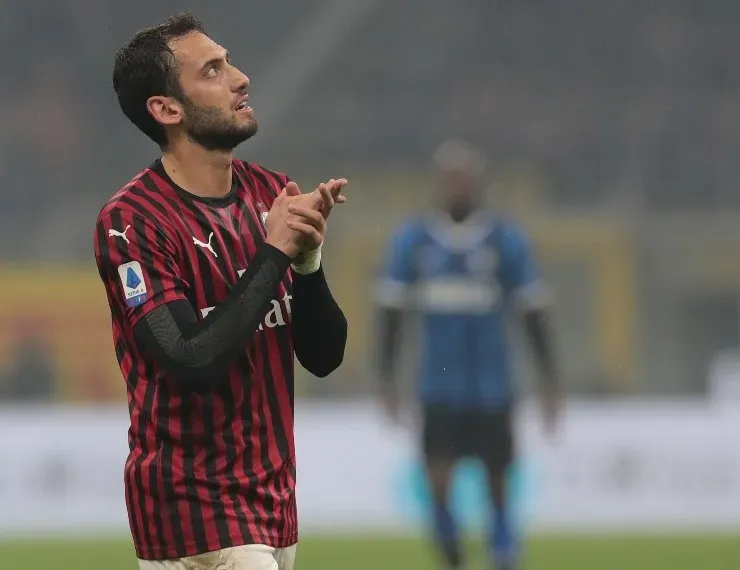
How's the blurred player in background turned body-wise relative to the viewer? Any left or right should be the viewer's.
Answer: facing the viewer

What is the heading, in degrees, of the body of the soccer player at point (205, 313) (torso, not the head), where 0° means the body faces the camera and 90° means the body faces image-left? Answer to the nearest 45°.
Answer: approximately 315°

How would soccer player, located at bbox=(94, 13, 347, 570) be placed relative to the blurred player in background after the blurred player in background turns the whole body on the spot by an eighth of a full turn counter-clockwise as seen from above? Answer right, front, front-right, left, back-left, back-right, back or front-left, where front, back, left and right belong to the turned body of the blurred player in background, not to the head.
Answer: front-right
